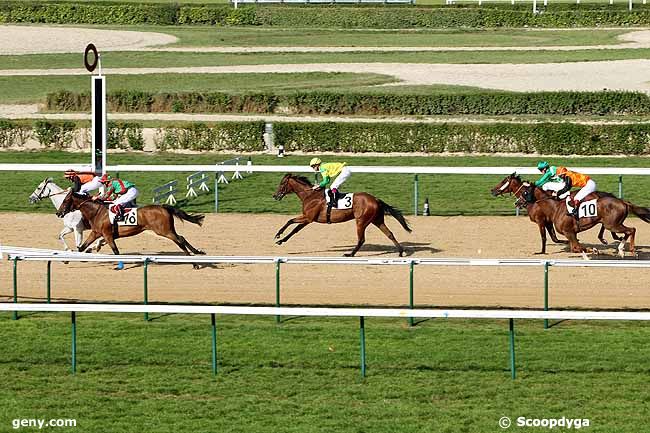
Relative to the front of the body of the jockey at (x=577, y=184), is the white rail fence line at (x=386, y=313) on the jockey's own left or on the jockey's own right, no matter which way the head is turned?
on the jockey's own left

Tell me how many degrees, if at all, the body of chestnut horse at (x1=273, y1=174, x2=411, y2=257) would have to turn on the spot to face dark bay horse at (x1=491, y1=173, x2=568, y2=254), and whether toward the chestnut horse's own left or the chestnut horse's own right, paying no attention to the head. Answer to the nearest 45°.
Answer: approximately 180°

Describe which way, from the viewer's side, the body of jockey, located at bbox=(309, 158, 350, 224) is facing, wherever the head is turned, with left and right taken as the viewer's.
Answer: facing to the left of the viewer

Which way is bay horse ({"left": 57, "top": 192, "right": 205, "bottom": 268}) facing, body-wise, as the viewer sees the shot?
to the viewer's left

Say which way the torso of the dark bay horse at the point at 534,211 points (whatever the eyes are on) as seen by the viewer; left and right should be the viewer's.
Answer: facing to the left of the viewer

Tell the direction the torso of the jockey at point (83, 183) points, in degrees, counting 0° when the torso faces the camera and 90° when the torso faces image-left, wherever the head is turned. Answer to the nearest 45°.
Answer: approximately 90°

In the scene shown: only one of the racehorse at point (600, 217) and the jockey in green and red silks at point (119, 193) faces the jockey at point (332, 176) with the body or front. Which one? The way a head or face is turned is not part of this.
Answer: the racehorse

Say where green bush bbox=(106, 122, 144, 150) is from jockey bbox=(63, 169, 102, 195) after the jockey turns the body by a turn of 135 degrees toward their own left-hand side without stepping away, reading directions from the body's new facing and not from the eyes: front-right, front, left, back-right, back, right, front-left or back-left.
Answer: back-left

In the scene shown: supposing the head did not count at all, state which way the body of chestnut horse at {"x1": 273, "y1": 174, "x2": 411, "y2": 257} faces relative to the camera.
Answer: to the viewer's left

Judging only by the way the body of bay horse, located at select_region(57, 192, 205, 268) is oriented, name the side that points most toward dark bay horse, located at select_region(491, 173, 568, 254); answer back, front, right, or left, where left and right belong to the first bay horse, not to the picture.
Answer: back

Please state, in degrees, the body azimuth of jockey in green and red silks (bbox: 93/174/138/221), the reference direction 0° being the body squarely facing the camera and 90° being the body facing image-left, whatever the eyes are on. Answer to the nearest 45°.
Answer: approximately 90°

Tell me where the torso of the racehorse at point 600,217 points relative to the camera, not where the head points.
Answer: to the viewer's left

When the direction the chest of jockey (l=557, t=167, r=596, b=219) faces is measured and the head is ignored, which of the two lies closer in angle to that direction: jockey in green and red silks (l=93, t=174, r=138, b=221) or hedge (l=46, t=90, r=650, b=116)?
the jockey in green and red silks
